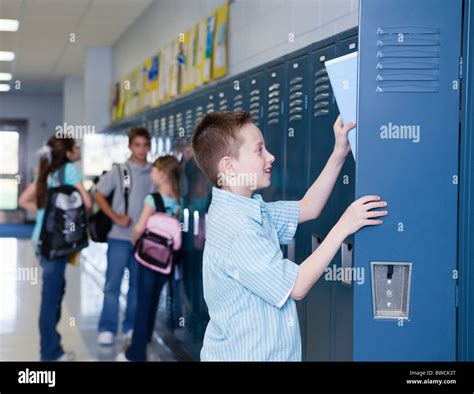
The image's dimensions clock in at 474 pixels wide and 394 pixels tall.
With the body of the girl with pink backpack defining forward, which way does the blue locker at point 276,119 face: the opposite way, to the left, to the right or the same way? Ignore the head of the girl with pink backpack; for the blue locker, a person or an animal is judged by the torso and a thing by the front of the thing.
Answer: to the left

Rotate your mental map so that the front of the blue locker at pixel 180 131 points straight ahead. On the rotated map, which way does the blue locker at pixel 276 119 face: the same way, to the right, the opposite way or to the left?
the same way

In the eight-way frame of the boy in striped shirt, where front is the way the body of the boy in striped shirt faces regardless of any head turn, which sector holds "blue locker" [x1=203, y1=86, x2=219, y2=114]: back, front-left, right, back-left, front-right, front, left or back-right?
left

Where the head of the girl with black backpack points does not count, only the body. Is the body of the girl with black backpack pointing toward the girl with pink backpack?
no

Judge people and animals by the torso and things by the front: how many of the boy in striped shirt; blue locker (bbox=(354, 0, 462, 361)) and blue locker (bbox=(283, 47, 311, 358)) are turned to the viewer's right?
1

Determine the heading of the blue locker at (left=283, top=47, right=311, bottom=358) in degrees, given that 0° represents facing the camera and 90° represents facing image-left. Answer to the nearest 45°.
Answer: approximately 45°

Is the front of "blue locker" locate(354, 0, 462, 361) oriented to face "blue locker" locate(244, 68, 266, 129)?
no

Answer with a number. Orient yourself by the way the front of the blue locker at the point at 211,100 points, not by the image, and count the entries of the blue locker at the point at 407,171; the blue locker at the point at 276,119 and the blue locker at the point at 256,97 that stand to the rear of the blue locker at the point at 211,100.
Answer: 0

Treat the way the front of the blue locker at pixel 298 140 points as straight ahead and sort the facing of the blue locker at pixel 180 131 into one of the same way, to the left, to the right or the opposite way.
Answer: the same way

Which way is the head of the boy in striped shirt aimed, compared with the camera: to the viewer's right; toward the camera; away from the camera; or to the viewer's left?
to the viewer's right
